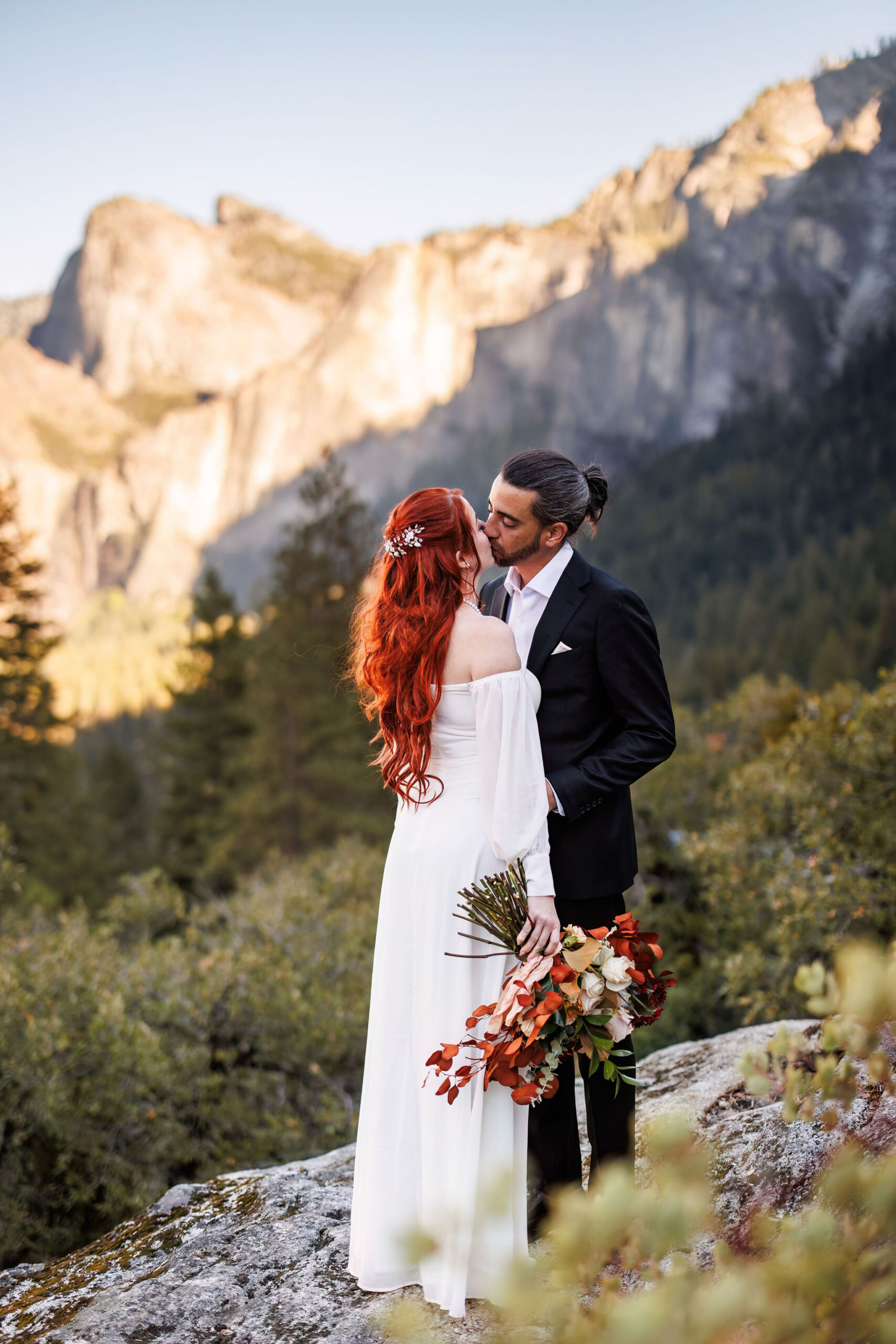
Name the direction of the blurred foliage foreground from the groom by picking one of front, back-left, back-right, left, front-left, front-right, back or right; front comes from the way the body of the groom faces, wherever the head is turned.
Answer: front-left

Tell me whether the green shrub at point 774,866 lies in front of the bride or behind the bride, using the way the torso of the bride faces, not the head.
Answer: in front

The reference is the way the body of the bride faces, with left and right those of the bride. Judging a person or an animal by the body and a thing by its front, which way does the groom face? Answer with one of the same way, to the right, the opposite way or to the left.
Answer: the opposite way

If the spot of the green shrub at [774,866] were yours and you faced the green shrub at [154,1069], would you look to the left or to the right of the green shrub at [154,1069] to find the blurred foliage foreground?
left

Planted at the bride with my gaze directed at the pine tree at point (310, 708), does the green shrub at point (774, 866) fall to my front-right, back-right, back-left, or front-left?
front-right

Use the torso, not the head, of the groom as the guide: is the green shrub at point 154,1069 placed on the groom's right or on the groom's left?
on the groom's right

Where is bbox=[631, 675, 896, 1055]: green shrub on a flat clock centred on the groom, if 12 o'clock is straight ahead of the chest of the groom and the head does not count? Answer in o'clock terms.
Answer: The green shrub is roughly at 5 o'clock from the groom.

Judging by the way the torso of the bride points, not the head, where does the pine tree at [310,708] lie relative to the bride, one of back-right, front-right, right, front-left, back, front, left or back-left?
front-left

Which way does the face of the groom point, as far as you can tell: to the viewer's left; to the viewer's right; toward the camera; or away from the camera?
to the viewer's left

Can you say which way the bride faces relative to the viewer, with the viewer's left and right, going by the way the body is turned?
facing away from the viewer and to the right of the viewer

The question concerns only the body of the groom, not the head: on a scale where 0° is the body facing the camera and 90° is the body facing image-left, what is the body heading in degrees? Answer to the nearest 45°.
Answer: approximately 45°
